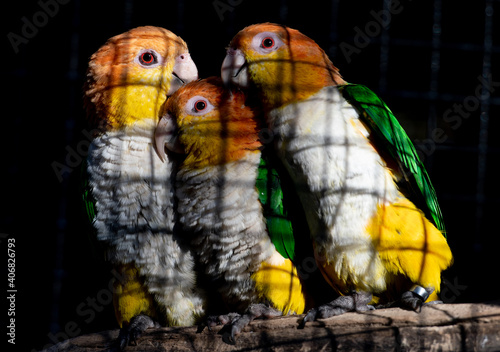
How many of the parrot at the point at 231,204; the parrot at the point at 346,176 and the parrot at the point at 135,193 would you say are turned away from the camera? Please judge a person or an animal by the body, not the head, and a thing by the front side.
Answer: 0

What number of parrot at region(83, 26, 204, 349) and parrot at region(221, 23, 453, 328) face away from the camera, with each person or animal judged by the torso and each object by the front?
0

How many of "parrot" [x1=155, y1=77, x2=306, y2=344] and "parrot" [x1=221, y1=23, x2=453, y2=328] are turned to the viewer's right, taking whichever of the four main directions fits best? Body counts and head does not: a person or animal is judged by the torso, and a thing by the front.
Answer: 0

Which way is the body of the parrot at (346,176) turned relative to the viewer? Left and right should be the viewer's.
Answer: facing the viewer and to the left of the viewer

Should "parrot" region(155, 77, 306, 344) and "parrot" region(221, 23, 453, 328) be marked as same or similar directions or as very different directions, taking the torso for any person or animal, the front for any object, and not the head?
same or similar directions

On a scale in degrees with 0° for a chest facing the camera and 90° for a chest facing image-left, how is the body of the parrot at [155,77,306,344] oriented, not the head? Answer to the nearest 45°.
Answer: approximately 45°

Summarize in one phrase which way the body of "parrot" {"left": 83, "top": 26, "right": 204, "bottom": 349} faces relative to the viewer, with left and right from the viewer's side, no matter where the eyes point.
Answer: facing the viewer and to the right of the viewer
